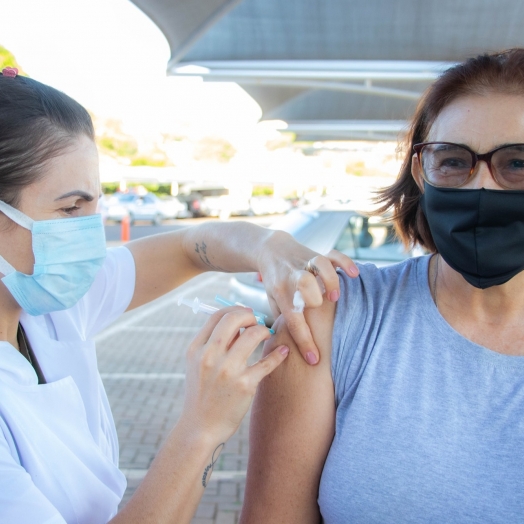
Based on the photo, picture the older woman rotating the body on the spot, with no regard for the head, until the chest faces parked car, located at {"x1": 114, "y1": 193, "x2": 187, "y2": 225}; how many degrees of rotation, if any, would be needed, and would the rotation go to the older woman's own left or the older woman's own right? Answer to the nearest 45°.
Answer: approximately 135° to the older woman's own right

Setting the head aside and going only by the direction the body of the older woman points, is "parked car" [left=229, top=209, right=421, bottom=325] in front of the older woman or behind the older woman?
behind

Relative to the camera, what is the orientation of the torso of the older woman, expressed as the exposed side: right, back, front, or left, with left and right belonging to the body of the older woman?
front

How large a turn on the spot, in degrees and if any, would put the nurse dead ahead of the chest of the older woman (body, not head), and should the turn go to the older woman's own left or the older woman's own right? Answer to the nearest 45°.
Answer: approximately 90° to the older woman's own right

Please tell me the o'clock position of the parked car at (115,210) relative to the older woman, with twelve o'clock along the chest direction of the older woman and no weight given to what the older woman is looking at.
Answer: The parked car is roughly at 5 o'clock from the older woman.

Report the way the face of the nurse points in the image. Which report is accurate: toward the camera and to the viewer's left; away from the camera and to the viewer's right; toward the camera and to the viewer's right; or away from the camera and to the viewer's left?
toward the camera and to the viewer's right

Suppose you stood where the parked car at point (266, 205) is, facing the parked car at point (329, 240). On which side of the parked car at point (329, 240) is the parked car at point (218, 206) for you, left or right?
right

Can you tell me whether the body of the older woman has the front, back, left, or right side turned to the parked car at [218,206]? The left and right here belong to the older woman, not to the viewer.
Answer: back

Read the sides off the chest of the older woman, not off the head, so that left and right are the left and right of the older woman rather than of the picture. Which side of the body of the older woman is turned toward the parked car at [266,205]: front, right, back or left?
back
